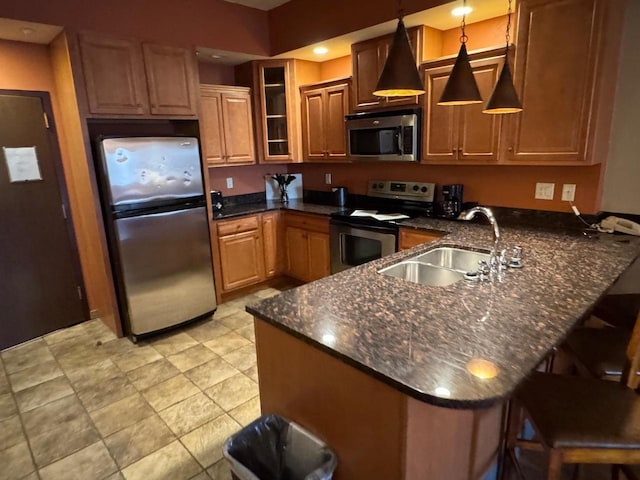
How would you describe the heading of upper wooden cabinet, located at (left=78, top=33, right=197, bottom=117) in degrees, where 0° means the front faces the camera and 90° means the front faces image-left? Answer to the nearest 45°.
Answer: approximately 315°

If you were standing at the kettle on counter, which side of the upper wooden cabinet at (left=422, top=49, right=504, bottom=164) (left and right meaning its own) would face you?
right

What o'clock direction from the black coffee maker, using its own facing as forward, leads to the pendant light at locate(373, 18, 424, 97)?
The pendant light is roughly at 11 o'clock from the black coffee maker.

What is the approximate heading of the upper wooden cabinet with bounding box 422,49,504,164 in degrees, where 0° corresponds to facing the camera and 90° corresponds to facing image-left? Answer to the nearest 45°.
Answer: approximately 45°

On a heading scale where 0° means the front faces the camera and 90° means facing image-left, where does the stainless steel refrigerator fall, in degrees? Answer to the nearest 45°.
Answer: approximately 315°

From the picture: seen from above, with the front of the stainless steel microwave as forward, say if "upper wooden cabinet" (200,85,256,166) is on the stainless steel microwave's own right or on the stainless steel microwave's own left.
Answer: on the stainless steel microwave's own right

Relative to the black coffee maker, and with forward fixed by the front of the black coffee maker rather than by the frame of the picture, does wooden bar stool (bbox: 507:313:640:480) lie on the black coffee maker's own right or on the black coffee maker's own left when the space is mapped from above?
on the black coffee maker's own left
